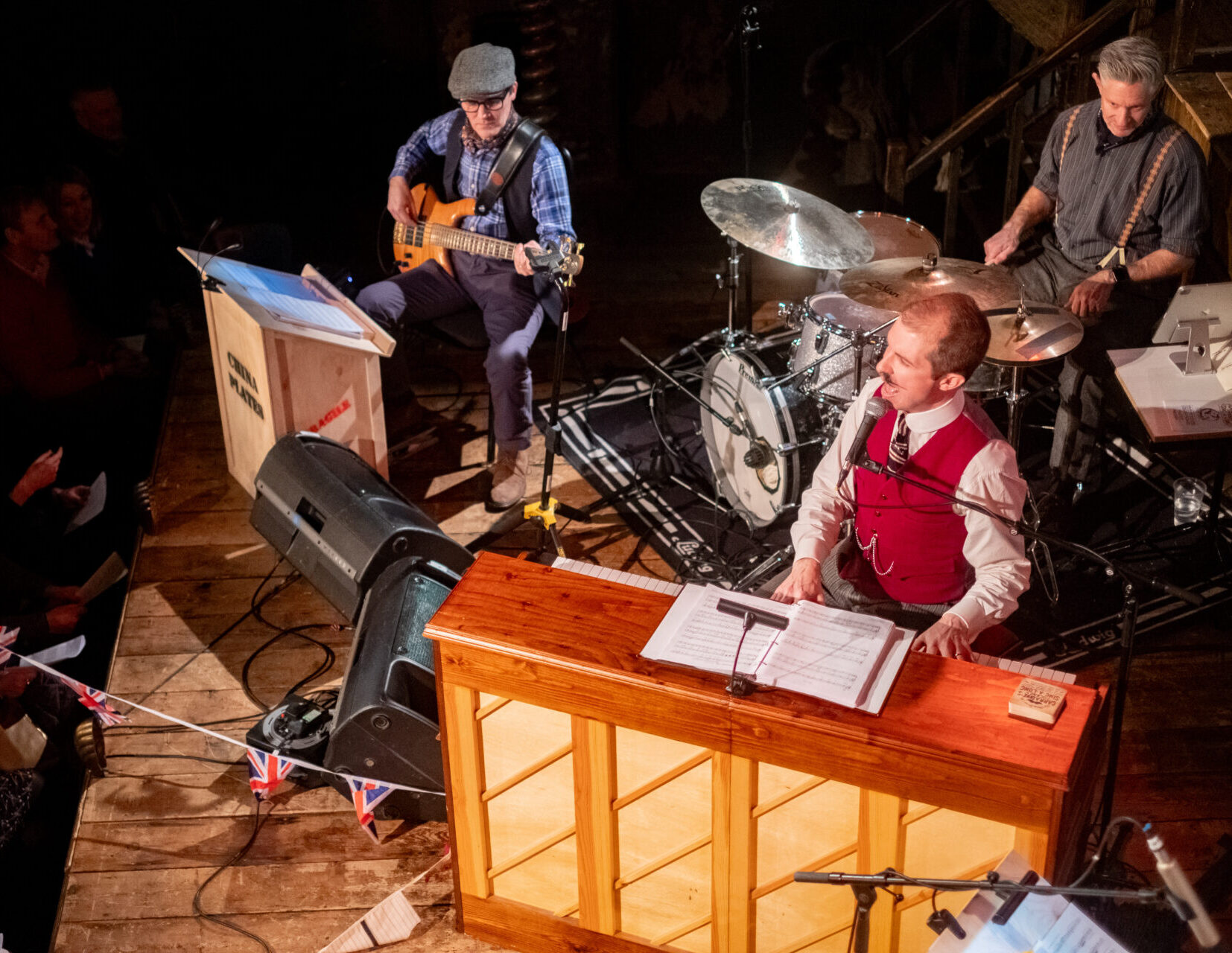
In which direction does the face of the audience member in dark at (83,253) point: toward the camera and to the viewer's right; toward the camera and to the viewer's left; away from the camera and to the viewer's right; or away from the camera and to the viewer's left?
toward the camera and to the viewer's right

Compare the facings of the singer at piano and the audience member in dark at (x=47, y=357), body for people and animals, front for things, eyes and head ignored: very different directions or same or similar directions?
very different directions

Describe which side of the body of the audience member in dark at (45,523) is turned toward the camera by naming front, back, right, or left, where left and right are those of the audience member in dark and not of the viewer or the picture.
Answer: right

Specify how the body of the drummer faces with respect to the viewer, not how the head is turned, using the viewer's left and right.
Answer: facing the viewer and to the left of the viewer

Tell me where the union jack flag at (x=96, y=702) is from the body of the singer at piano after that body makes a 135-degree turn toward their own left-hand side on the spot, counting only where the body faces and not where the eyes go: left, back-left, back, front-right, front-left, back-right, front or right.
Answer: back

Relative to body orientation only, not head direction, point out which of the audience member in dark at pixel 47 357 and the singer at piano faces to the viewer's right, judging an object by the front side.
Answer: the audience member in dark

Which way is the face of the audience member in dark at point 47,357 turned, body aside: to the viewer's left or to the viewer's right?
to the viewer's right

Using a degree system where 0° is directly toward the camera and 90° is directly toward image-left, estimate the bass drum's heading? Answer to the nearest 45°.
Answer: approximately 45°

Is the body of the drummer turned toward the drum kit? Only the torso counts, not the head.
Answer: yes

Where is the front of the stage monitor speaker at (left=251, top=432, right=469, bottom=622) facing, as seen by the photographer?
facing away from the viewer and to the right of the viewer
